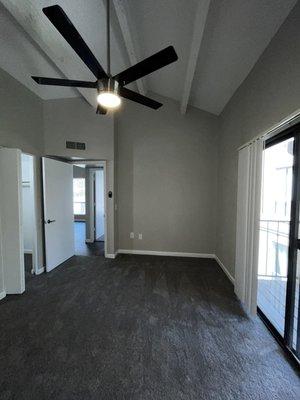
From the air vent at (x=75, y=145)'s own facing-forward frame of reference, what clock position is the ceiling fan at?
The ceiling fan is roughly at 12 o'clock from the air vent.

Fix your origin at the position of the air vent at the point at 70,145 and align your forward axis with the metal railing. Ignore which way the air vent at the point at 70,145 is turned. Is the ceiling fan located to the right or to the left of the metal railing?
right

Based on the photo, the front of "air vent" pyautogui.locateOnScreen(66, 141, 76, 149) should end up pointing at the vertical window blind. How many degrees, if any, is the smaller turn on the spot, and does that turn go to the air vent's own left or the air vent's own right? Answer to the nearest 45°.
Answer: approximately 45° to the air vent's own left

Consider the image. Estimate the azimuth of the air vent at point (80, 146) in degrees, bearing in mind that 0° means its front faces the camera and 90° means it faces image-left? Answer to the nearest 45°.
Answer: approximately 0°

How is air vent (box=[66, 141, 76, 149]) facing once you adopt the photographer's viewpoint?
facing the viewer

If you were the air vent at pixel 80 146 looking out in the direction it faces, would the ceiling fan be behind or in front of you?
in front

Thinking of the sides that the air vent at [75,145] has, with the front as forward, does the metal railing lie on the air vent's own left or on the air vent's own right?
on the air vent's own left

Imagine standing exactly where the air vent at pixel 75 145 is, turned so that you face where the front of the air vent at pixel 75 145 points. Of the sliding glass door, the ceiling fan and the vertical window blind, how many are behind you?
0

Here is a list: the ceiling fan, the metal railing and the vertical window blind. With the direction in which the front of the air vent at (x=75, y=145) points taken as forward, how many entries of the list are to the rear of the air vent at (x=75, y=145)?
0

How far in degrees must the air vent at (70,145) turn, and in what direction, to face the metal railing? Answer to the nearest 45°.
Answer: approximately 45° to its left

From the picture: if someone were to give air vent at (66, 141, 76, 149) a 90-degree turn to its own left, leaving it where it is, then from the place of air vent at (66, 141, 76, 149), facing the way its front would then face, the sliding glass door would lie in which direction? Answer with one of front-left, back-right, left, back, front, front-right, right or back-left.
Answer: front-right
